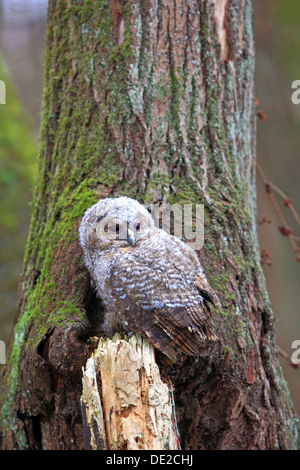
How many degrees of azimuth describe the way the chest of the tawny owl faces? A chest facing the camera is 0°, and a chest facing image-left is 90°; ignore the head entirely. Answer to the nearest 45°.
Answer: approximately 135°
